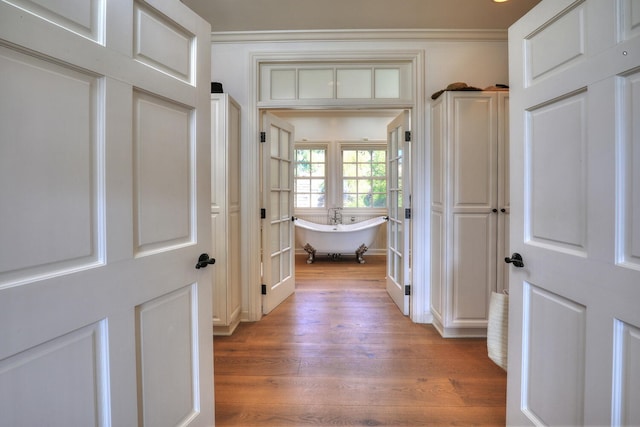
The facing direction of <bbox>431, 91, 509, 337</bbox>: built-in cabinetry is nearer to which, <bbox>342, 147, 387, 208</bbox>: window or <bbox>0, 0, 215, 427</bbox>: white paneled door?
the white paneled door
